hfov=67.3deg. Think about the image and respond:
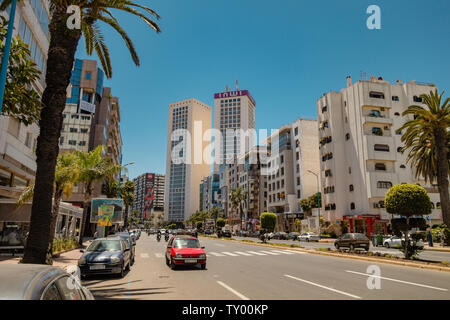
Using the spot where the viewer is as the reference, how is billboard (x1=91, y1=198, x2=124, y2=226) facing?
facing the viewer

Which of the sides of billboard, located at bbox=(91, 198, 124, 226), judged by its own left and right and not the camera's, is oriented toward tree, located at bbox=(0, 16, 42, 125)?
front

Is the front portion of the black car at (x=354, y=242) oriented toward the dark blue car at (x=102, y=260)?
no

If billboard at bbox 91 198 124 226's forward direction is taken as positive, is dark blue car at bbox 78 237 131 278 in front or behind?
in front

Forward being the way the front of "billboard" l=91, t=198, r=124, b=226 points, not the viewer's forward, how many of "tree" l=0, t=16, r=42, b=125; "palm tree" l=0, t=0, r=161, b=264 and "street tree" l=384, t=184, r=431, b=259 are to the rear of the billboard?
0

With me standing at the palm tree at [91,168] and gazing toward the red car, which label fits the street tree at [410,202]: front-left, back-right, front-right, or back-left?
front-left

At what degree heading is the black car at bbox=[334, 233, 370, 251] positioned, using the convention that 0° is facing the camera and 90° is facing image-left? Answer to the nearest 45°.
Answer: approximately 135°

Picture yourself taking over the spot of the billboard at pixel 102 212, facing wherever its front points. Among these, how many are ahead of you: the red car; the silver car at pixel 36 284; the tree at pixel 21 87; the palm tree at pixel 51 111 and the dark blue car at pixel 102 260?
5

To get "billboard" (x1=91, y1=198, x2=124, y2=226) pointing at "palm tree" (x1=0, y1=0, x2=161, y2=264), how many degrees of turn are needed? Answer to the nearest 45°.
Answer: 0° — it already faces it

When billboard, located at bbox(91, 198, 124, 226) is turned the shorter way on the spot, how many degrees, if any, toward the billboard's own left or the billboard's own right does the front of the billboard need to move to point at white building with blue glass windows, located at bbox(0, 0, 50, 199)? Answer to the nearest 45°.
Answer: approximately 45° to the billboard's own right

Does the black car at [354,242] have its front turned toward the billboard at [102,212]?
no

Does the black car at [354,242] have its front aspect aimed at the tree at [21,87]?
no

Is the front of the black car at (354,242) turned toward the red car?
no

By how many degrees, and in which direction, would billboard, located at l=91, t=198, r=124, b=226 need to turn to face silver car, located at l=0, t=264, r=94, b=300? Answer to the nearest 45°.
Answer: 0° — it already faces it
